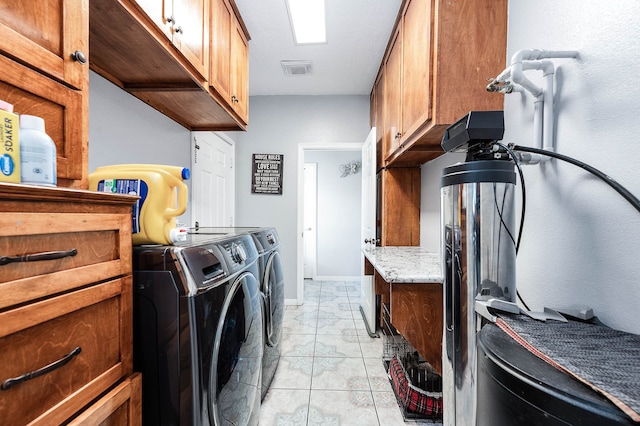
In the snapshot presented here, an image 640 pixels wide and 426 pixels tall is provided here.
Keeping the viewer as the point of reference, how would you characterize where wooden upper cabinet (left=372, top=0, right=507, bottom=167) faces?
facing to the left of the viewer

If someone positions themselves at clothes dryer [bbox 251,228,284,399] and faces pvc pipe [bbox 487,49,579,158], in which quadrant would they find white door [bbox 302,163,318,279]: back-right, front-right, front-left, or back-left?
back-left

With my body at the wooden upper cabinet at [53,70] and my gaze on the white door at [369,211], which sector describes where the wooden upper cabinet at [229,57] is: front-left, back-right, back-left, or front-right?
front-left

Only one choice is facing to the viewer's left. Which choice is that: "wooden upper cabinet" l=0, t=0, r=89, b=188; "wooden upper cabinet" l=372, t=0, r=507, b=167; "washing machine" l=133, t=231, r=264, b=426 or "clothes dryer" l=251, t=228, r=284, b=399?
"wooden upper cabinet" l=372, t=0, r=507, b=167

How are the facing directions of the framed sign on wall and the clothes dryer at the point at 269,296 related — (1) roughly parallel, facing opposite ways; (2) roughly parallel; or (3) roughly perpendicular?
roughly perpendicular

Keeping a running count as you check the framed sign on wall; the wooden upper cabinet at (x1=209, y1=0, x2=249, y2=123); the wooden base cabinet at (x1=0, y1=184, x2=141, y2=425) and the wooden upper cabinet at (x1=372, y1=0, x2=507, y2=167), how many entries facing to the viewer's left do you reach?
1

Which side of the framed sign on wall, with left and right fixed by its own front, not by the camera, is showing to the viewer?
front

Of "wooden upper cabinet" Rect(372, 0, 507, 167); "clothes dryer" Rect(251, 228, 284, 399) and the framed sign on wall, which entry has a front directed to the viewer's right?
the clothes dryer

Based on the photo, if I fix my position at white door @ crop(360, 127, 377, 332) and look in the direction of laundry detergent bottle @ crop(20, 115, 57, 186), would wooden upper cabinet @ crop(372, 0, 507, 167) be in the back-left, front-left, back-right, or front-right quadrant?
front-left

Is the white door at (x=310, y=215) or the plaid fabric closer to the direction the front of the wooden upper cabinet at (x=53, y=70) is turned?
the plaid fabric

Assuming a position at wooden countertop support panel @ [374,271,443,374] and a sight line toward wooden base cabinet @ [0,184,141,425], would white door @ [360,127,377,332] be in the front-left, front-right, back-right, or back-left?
back-right

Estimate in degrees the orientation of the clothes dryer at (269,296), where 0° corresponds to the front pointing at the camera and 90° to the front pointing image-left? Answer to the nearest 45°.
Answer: approximately 270°

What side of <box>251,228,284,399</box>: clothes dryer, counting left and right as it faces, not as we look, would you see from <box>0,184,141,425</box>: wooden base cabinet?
right

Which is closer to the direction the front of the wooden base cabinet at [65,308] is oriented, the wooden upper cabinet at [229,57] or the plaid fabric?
the plaid fabric

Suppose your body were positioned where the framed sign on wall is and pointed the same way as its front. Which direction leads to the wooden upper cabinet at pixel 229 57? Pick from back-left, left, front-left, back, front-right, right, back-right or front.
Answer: front

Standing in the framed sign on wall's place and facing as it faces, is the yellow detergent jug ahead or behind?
ahead

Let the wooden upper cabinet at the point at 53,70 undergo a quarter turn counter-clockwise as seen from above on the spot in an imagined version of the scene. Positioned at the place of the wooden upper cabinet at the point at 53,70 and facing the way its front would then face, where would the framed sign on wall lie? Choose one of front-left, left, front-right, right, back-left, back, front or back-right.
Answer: front

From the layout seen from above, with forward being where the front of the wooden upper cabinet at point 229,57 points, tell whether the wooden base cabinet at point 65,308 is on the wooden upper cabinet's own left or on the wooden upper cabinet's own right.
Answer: on the wooden upper cabinet's own right
